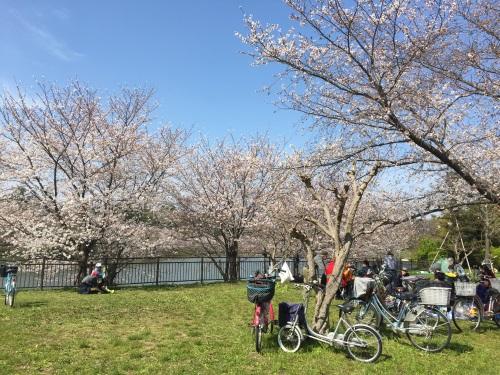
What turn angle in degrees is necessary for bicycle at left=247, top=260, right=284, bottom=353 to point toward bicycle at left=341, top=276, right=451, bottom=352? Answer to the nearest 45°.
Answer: approximately 90° to its left

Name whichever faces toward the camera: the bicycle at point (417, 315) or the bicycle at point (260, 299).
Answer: the bicycle at point (260, 299)

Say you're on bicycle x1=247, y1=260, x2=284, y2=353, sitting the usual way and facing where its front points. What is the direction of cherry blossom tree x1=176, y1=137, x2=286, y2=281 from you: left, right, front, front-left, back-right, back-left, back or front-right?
back

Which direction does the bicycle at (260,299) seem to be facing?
toward the camera

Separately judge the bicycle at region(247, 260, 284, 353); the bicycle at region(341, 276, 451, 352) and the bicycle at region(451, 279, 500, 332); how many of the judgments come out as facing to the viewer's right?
1
